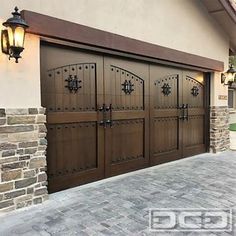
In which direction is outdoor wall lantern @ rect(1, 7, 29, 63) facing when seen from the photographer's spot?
facing the viewer and to the right of the viewer

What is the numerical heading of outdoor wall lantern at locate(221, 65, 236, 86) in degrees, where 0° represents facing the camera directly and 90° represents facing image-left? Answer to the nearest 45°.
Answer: approximately 315°

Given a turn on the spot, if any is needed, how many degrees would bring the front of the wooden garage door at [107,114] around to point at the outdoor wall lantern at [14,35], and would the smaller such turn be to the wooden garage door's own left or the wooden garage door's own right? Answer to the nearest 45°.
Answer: approximately 90° to the wooden garage door's own right

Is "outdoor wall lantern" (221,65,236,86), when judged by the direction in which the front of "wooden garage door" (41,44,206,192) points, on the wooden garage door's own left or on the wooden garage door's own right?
on the wooden garage door's own left

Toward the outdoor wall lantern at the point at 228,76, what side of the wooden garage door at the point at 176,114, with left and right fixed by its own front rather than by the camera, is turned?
left
